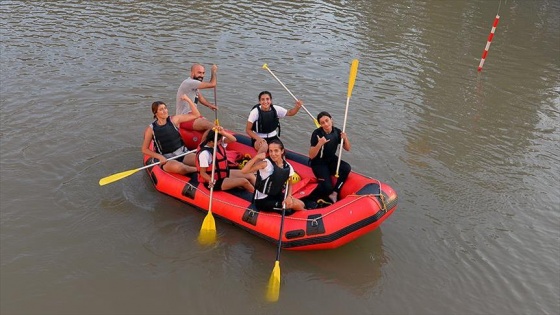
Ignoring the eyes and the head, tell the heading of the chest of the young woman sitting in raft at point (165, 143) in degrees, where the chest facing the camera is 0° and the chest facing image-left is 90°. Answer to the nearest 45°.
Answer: approximately 315°

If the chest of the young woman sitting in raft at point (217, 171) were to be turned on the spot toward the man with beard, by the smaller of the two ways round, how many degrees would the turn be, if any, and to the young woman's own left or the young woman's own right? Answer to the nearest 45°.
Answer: approximately 135° to the young woman's own left

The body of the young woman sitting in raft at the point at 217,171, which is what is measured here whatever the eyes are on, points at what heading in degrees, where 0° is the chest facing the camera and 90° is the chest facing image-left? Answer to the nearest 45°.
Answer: approximately 315°

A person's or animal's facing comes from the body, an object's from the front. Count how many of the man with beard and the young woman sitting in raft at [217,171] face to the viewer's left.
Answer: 0

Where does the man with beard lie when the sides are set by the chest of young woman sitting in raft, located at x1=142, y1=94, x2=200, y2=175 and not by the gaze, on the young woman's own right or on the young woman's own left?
on the young woman's own left

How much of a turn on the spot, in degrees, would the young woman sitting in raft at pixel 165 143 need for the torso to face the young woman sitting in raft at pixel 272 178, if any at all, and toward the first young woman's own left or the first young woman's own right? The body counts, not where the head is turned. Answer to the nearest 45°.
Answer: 0° — they already face them
